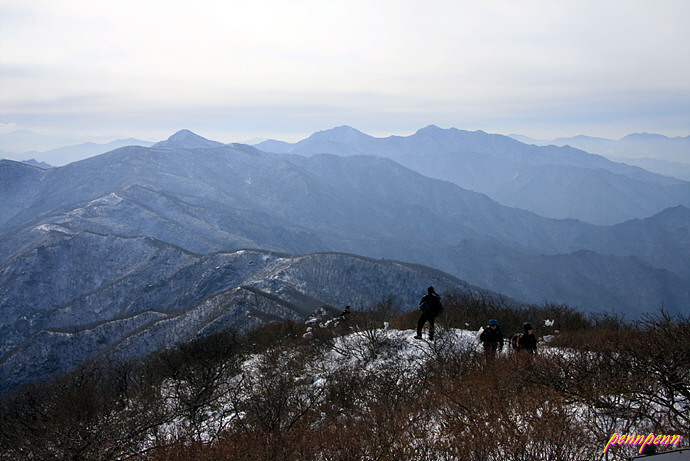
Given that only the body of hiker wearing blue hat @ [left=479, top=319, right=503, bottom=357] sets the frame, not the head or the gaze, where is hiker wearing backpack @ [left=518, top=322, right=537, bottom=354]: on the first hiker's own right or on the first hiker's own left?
on the first hiker's own left

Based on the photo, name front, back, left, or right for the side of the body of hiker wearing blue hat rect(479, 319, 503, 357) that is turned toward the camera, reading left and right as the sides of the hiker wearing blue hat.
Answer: front

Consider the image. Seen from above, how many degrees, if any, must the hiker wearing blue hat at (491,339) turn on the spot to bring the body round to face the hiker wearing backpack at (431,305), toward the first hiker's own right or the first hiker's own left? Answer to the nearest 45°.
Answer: approximately 135° to the first hiker's own right
